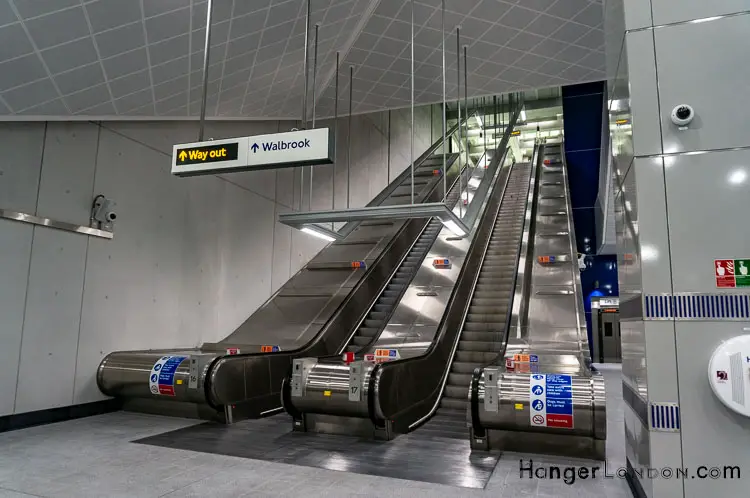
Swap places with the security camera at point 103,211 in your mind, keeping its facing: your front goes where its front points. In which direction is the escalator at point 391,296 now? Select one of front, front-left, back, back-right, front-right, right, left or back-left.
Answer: front-left

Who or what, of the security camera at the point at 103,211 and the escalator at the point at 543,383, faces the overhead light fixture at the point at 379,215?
the security camera

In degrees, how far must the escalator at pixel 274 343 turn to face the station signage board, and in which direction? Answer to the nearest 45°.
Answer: approximately 45° to its left

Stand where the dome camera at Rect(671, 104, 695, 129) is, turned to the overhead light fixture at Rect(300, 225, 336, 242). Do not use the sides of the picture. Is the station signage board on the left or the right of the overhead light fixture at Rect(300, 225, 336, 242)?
left

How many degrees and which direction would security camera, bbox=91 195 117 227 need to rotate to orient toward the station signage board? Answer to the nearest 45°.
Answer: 0° — it already faces it

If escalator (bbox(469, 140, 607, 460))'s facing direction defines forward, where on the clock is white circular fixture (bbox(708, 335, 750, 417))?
The white circular fixture is roughly at 11 o'clock from the escalator.

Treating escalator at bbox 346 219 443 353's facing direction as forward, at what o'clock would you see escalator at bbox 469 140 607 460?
escalator at bbox 469 140 607 460 is roughly at 10 o'clock from escalator at bbox 346 219 443 353.
